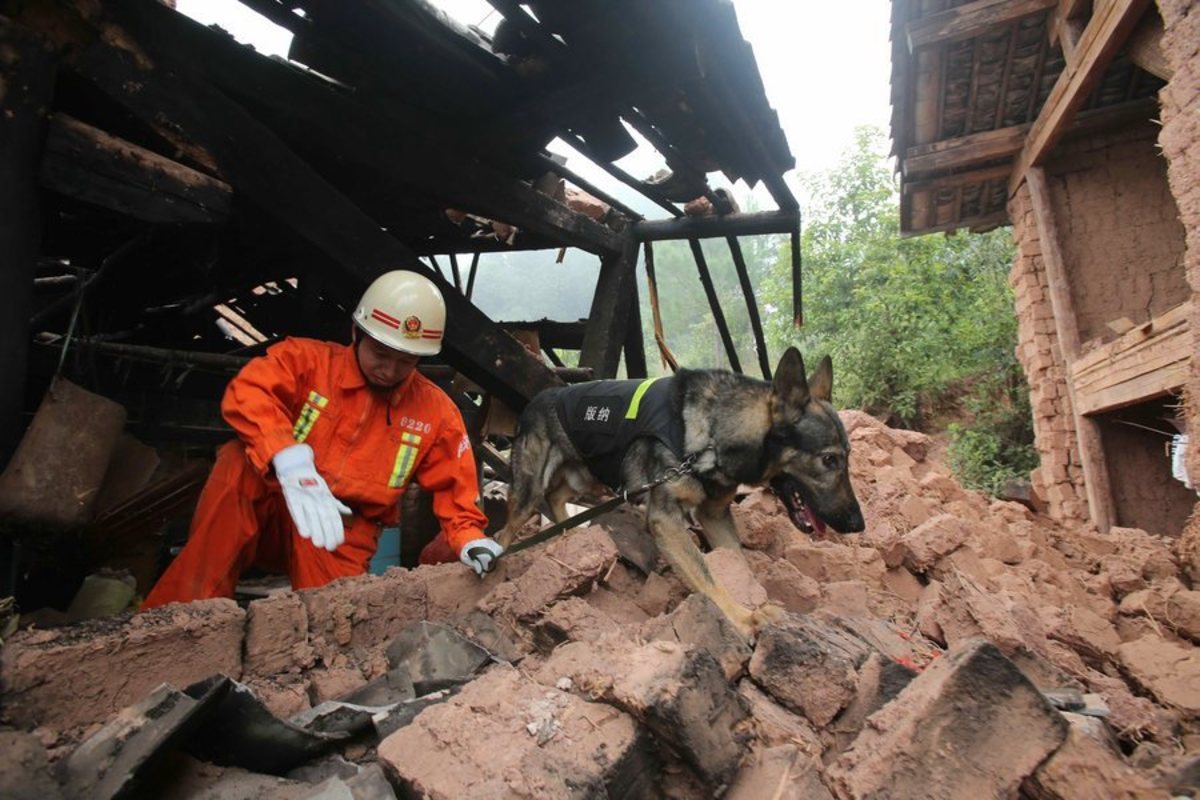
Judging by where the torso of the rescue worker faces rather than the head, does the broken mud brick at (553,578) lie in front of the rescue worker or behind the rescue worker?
in front

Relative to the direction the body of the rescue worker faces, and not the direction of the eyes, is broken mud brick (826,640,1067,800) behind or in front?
in front

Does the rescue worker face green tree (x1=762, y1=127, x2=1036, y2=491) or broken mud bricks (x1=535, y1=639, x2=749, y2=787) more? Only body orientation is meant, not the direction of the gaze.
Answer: the broken mud bricks

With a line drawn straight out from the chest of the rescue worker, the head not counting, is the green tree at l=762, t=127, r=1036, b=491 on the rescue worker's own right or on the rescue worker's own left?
on the rescue worker's own left

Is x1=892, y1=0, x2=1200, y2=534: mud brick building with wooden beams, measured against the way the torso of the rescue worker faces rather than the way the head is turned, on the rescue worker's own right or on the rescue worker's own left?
on the rescue worker's own left

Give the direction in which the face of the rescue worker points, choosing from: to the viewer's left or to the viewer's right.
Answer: to the viewer's right

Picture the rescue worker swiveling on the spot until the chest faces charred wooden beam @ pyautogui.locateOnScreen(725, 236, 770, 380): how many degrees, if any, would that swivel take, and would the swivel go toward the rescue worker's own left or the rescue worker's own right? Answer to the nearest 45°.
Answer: approximately 135° to the rescue worker's own left

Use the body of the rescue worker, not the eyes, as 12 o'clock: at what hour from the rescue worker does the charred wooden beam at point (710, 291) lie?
The charred wooden beam is roughly at 8 o'clock from the rescue worker.

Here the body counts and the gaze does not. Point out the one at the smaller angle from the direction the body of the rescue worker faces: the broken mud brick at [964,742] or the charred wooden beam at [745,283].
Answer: the broken mud brick

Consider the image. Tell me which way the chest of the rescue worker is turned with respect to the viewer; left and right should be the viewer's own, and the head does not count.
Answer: facing the viewer

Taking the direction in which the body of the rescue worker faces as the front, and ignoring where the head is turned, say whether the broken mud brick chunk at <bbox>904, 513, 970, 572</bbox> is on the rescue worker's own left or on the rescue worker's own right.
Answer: on the rescue worker's own left

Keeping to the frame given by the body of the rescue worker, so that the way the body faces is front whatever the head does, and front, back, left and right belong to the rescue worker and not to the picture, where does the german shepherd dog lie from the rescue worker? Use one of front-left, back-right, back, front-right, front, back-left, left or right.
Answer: left

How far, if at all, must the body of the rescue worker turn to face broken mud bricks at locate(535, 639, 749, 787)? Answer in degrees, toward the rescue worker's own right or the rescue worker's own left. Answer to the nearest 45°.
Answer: approximately 45° to the rescue worker's own left

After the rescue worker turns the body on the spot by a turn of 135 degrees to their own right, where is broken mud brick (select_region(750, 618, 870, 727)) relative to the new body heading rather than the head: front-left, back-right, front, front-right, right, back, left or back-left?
back

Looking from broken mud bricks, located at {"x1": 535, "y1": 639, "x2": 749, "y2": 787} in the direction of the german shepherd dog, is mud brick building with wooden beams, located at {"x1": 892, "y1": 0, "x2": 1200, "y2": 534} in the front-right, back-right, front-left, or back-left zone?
front-right
